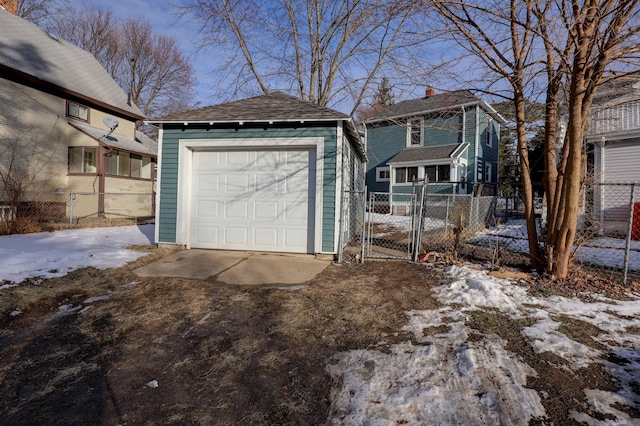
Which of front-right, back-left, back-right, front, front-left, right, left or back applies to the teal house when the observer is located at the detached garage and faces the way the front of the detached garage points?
back-left

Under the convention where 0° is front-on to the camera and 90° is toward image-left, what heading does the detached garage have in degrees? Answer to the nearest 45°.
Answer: approximately 0°

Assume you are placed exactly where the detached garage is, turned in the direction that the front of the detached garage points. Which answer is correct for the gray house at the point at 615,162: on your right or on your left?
on your left

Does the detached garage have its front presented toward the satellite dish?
no

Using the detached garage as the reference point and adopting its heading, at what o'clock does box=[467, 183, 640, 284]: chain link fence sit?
The chain link fence is roughly at 9 o'clock from the detached garage.

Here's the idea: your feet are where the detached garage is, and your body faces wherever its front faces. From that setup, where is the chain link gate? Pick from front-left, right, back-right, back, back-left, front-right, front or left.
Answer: left

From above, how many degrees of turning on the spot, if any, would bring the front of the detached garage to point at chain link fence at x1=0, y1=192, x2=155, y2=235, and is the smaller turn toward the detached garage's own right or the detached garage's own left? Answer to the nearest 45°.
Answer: approximately 135° to the detached garage's own right

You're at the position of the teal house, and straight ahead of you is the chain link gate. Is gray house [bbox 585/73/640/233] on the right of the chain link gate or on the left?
left

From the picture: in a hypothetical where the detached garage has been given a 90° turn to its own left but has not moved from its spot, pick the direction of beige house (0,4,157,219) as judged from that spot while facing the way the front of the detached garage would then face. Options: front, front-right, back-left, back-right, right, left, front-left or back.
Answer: back-left

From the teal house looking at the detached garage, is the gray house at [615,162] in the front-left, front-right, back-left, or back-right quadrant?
front-left

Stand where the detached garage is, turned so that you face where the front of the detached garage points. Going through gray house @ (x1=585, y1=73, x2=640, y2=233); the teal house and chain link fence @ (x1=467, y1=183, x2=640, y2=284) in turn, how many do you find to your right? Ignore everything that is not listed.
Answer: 0

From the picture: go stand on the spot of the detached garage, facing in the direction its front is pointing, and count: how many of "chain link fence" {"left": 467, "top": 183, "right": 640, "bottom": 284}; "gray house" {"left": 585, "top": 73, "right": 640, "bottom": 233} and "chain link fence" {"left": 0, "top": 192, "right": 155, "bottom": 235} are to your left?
2
